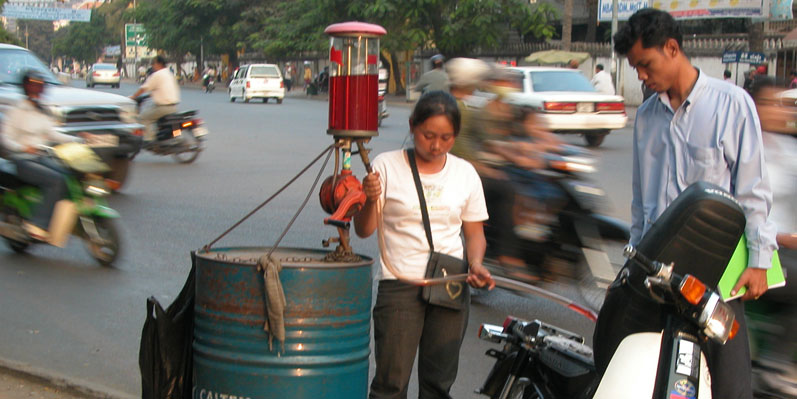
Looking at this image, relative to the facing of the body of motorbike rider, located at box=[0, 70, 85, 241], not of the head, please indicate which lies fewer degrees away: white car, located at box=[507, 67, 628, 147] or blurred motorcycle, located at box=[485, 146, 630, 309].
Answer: the blurred motorcycle

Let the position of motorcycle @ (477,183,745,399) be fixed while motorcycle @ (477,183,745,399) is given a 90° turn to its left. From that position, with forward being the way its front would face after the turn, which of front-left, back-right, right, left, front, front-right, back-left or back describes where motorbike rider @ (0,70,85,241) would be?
left

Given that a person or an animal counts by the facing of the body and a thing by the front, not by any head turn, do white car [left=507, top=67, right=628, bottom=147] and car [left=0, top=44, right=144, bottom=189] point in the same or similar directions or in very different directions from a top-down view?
very different directions

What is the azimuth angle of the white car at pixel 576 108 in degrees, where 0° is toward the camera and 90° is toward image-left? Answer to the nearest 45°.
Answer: approximately 135°

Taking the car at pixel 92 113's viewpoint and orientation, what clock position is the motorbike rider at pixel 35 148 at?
The motorbike rider is roughly at 2 o'clock from the car.

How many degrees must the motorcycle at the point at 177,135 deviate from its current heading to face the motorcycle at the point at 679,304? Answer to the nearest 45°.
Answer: approximately 135° to its left

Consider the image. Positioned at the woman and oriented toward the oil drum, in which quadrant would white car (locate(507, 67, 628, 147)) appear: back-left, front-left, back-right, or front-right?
back-right
